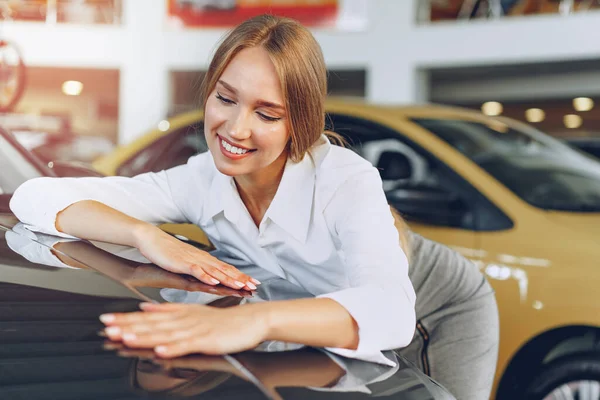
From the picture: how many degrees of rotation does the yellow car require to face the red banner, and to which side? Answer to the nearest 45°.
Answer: approximately 135° to its left

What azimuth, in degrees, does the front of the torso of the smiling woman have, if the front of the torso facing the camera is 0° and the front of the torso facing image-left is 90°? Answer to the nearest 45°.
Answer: approximately 45°

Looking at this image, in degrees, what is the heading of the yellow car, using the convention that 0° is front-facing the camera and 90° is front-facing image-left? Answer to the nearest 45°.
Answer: approximately 315°

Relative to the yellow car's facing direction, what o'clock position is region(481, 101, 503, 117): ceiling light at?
The ceiling light is roughly at 8 o'clock from the yellow car.

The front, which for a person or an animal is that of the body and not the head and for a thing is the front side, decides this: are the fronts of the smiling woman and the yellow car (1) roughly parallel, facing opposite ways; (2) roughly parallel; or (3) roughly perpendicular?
roughly perpendicular
